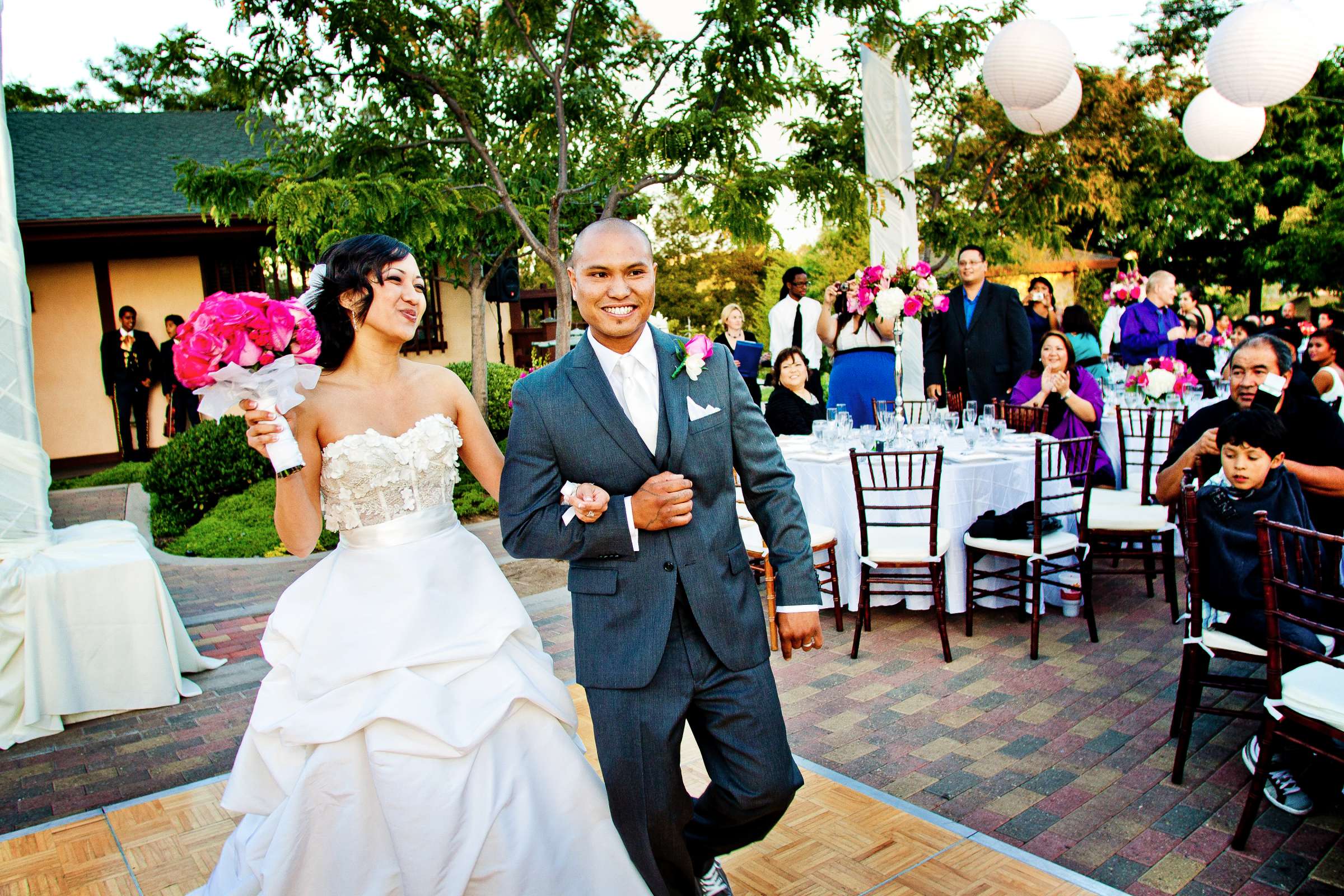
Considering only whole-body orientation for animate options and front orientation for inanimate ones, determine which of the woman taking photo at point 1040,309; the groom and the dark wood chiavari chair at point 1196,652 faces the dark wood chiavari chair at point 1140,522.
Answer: the woman taking photo

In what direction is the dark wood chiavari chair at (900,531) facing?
away from the camera

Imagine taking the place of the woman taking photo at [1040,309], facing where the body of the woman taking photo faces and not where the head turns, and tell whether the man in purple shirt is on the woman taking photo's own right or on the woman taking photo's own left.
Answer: on the woman taking photo's own left

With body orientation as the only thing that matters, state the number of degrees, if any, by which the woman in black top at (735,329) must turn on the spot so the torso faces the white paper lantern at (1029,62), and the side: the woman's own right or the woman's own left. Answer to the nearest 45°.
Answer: approximately 45° to the woman's own left

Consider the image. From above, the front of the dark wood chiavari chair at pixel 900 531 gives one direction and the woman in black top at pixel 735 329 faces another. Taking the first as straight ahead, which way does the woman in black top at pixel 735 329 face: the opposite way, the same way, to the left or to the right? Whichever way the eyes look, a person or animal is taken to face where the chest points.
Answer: the opposite way

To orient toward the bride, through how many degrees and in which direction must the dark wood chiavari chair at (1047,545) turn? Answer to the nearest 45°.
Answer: approximately 90° to its left

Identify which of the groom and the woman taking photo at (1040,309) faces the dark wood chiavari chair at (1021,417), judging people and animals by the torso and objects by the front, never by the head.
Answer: the woman taking photo

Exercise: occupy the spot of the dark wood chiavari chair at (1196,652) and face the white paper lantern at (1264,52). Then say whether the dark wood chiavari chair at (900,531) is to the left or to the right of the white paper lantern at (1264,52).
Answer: left

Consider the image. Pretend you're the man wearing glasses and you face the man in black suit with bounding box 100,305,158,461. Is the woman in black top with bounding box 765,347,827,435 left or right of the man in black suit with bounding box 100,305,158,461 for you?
left

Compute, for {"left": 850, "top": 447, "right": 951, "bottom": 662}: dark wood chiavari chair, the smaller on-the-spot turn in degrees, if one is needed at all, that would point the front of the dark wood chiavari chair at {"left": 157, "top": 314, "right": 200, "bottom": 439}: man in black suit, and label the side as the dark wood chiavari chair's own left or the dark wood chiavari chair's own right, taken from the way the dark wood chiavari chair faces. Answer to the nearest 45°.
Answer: approximately 45° to the dark wood chiavari chair's own left
